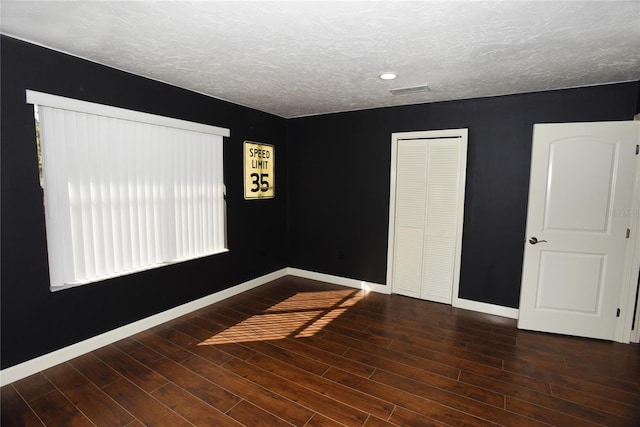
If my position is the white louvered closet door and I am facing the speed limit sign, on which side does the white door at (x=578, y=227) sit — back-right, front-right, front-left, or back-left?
back-left

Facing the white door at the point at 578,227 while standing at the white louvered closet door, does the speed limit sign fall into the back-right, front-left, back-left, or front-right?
back-right

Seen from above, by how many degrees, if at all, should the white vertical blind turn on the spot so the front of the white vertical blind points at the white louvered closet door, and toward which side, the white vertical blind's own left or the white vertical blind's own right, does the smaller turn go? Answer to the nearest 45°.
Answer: approximately 45° to the white vertical blind's own left

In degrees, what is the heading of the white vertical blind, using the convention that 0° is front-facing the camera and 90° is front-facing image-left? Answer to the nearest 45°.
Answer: approximately 315°

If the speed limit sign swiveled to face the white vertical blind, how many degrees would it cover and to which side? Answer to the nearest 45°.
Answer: approximately 90° to its right

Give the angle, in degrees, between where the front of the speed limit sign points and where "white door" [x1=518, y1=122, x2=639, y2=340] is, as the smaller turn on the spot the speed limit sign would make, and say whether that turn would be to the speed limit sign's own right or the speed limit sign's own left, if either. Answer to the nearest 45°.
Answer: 0° — it already faces it

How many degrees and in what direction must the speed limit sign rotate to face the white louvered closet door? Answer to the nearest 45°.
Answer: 0° — it already faces it

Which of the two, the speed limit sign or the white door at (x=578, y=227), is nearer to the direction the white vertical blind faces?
the white door
